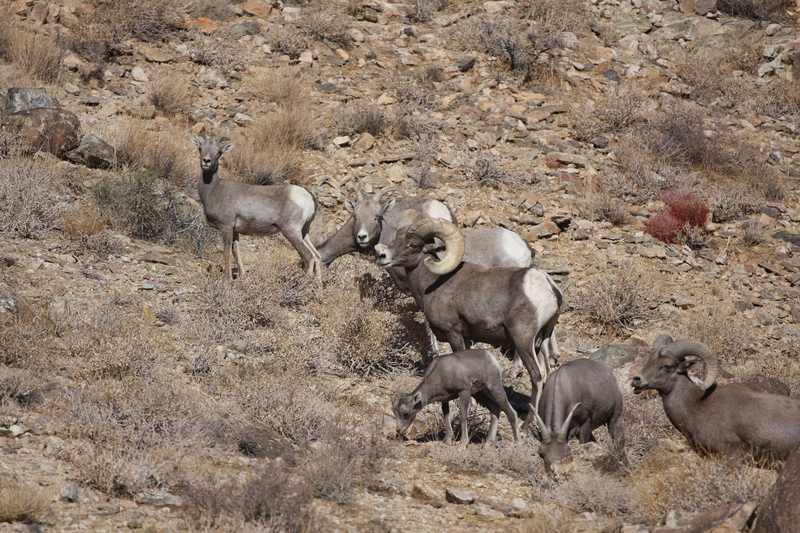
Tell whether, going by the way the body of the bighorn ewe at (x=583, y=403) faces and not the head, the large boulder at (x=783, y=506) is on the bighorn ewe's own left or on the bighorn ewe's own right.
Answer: on the bighorn ewe's own left

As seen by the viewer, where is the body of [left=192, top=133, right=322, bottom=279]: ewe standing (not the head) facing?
to the viewer's left

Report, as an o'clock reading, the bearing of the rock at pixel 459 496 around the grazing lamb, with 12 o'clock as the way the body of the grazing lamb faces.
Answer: The rock is roughly at 9 o'clock from the grazing lamb.

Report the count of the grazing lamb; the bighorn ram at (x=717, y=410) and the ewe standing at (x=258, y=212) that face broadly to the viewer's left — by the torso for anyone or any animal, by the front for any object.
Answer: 3

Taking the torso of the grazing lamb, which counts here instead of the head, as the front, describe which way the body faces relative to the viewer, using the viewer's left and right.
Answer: facing to the left of the viewer

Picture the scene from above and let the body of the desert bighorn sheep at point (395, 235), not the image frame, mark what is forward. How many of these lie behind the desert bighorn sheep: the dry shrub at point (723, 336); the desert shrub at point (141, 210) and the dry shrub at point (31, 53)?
1

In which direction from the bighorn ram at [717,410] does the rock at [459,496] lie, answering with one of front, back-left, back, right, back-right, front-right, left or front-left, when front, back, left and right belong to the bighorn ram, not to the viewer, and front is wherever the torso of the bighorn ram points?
front-left

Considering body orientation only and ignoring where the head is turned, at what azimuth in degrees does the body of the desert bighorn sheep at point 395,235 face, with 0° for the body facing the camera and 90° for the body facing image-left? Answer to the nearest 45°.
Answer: approximately 90°

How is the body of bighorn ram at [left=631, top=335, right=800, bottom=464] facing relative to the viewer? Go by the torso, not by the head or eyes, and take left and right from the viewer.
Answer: facing to the left of the viewer

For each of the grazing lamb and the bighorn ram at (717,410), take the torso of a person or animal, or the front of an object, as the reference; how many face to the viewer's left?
2

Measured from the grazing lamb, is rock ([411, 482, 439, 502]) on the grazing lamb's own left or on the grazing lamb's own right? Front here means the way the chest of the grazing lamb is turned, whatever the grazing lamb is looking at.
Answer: on the grazing lamb's own left

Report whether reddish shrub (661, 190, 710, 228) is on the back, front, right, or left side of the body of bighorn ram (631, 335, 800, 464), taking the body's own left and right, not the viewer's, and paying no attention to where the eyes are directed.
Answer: right
